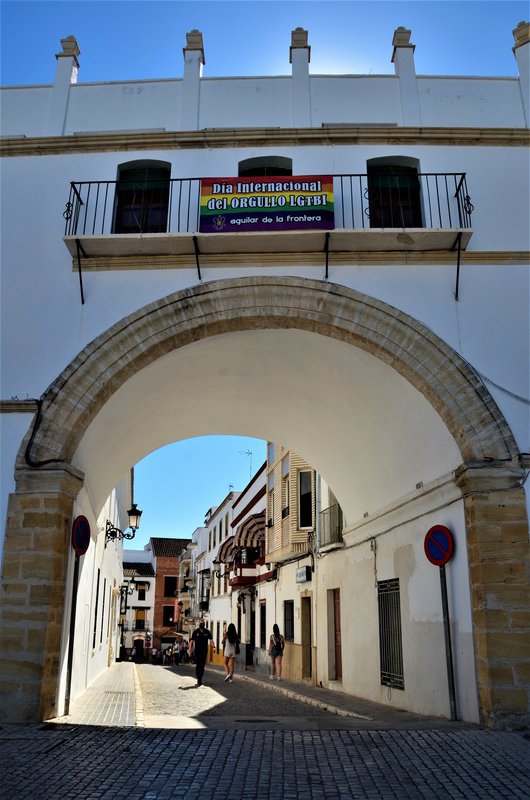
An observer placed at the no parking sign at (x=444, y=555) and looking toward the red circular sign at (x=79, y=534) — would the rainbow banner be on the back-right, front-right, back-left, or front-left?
front-left

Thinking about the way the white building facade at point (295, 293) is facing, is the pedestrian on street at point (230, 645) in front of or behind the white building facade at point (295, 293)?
behind

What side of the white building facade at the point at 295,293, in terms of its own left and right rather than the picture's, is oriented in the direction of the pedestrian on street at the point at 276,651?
back

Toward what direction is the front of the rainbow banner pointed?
toward the camera

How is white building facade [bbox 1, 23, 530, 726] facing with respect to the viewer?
toward the camera

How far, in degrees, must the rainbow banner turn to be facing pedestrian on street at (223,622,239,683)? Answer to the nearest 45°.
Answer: approximately 180°

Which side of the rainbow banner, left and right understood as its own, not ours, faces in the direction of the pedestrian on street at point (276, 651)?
back

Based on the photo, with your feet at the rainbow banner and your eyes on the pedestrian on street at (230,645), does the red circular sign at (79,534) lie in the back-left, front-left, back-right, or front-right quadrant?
front-left
